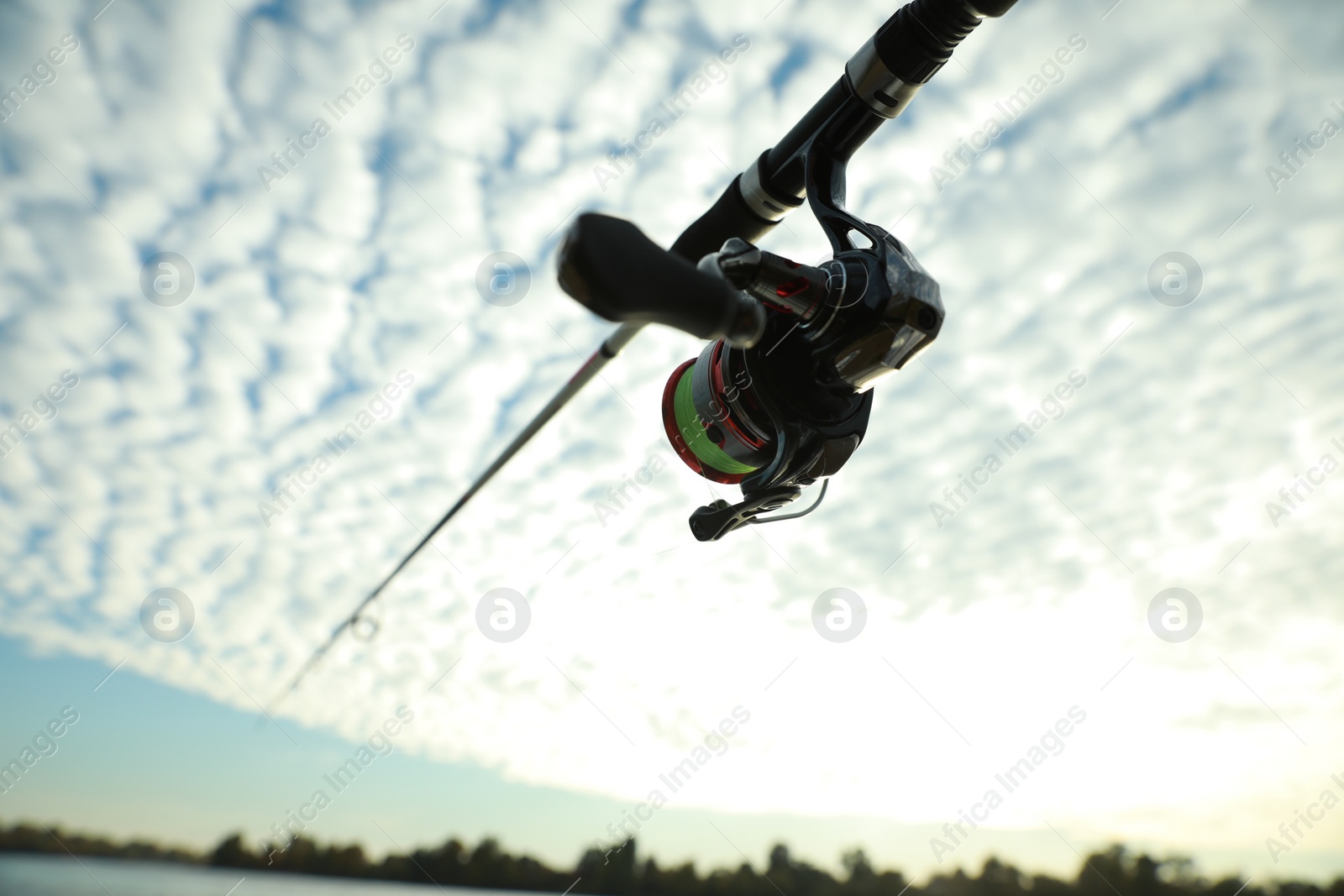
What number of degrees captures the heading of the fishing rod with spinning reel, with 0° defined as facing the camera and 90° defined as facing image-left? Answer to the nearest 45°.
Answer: approximately 135°
